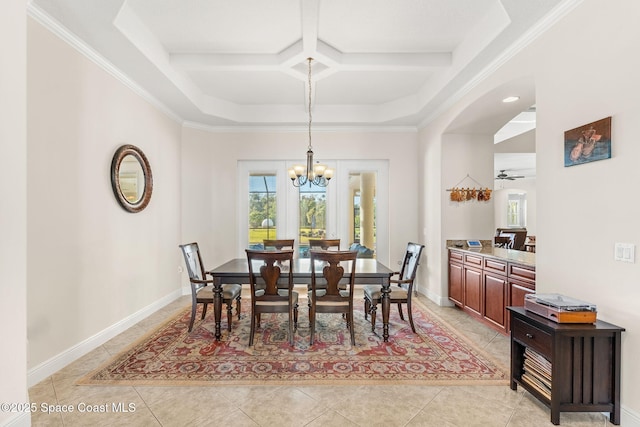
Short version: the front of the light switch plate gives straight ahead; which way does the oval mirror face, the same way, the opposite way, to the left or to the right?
the opposite way

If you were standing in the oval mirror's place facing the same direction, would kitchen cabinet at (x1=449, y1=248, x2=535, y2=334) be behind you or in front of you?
in front

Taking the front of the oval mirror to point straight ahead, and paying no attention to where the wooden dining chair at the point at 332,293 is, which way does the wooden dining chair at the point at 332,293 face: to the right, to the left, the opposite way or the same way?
to the left

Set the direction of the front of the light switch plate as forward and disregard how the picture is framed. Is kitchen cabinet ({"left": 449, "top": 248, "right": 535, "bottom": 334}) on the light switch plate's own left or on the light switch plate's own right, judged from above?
on the light switch plate's own right

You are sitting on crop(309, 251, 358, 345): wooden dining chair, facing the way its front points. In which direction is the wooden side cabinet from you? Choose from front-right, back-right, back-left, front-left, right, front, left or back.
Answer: back-right

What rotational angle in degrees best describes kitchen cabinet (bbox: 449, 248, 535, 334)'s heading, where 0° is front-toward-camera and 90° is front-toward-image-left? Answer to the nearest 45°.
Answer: approximately 45°

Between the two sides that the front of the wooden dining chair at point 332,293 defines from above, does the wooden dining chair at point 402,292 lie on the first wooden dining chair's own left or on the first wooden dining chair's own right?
on the first wooden dining chair's own right

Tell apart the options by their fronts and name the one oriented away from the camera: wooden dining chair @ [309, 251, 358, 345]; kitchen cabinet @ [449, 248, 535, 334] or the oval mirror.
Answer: the wooden dining chair

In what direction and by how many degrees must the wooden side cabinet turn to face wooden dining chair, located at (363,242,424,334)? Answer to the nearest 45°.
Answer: approximately 90° to its right

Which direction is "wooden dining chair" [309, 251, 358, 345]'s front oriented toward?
away from the camera

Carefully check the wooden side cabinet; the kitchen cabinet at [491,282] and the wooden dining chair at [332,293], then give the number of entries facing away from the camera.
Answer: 1

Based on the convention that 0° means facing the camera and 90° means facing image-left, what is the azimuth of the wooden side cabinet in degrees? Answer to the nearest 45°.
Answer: approximately 45°
